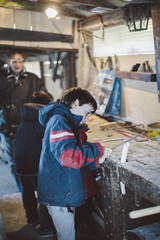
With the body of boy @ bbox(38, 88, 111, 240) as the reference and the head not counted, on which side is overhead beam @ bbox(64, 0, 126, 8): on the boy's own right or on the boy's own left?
on the boy's own left

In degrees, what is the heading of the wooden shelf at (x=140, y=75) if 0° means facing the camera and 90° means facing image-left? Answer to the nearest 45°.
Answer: approximately 45°

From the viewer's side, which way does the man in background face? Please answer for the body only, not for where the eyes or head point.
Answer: toward the camera

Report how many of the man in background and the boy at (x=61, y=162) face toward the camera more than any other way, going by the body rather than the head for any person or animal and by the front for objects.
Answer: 1

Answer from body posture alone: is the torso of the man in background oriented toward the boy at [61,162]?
yes

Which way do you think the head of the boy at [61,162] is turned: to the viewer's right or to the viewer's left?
to the viewer's right

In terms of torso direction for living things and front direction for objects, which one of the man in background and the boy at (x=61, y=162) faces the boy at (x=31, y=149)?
the man in background

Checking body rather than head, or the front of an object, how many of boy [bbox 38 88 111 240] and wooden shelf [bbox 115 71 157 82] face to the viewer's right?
1

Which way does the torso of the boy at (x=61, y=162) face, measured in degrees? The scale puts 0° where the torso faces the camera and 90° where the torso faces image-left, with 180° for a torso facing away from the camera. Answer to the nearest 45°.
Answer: approximately 270°
